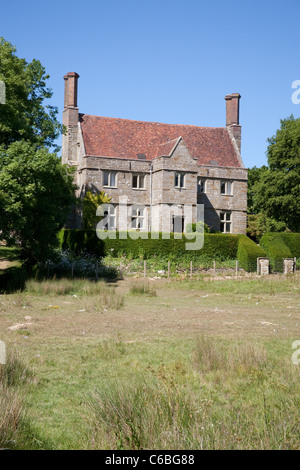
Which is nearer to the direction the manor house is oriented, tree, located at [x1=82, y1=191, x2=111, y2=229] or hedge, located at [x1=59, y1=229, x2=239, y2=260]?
the hedge

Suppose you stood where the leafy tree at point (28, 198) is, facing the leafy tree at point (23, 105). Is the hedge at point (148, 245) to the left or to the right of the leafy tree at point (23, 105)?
right

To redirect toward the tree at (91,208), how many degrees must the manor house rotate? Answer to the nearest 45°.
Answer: approximately 90° to its right

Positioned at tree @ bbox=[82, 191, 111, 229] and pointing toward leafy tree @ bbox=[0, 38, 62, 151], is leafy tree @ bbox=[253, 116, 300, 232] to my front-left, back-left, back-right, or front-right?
back-left

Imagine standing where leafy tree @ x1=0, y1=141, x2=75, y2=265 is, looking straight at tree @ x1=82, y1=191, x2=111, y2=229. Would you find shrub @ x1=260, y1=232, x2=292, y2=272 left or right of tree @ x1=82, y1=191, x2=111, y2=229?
right

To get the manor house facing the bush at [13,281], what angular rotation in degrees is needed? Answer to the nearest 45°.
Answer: approximately 45° to its right

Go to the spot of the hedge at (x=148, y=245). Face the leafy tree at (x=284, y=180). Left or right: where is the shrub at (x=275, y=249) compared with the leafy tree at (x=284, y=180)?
right
